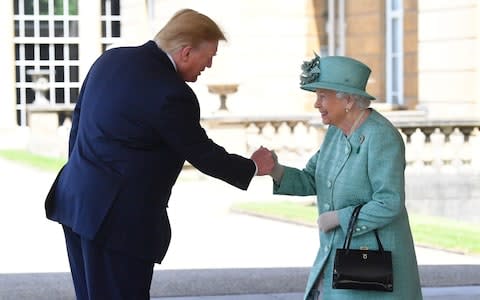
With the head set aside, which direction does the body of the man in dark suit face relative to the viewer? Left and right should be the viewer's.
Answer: facing away from the viewer and to the right of the viewer

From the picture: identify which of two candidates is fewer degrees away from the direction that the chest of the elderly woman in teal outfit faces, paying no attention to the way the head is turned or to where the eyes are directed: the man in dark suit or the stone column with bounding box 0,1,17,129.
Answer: the man in dark suit

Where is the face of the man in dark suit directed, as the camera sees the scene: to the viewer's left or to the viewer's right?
to the viewer's right

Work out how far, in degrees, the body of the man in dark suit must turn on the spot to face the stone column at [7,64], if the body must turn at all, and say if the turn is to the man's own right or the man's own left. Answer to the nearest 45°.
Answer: approximately 45° to the man's own left

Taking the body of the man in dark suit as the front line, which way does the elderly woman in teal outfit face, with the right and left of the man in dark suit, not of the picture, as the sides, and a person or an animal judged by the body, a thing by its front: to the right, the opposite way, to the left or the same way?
the opposite way
